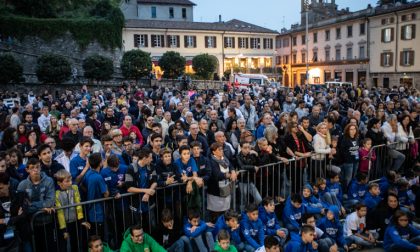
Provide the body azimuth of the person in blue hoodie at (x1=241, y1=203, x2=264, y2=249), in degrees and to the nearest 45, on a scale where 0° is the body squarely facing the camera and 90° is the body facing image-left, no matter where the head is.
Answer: approximately 315°

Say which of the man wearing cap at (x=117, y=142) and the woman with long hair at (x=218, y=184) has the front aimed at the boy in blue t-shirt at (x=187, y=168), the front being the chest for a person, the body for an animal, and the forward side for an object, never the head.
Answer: the man wearing cap

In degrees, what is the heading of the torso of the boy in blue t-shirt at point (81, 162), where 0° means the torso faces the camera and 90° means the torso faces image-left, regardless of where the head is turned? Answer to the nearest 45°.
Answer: approximately 315°

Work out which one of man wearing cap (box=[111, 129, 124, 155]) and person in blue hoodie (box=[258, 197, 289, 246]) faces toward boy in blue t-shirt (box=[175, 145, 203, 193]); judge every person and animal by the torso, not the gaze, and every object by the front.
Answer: the man wearing cap

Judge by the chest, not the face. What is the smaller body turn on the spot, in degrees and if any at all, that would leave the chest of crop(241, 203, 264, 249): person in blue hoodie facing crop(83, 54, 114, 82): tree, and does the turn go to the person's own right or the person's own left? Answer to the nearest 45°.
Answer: approximately 180°

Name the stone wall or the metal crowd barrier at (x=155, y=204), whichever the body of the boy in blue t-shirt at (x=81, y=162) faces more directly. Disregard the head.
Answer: the metal crowd barrier

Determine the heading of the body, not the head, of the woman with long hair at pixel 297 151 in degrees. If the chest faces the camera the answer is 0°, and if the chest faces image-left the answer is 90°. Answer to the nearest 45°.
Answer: approximately 315°

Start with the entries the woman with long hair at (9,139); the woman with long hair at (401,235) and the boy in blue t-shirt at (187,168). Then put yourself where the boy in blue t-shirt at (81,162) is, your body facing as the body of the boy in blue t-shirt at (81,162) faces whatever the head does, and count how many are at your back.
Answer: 1
